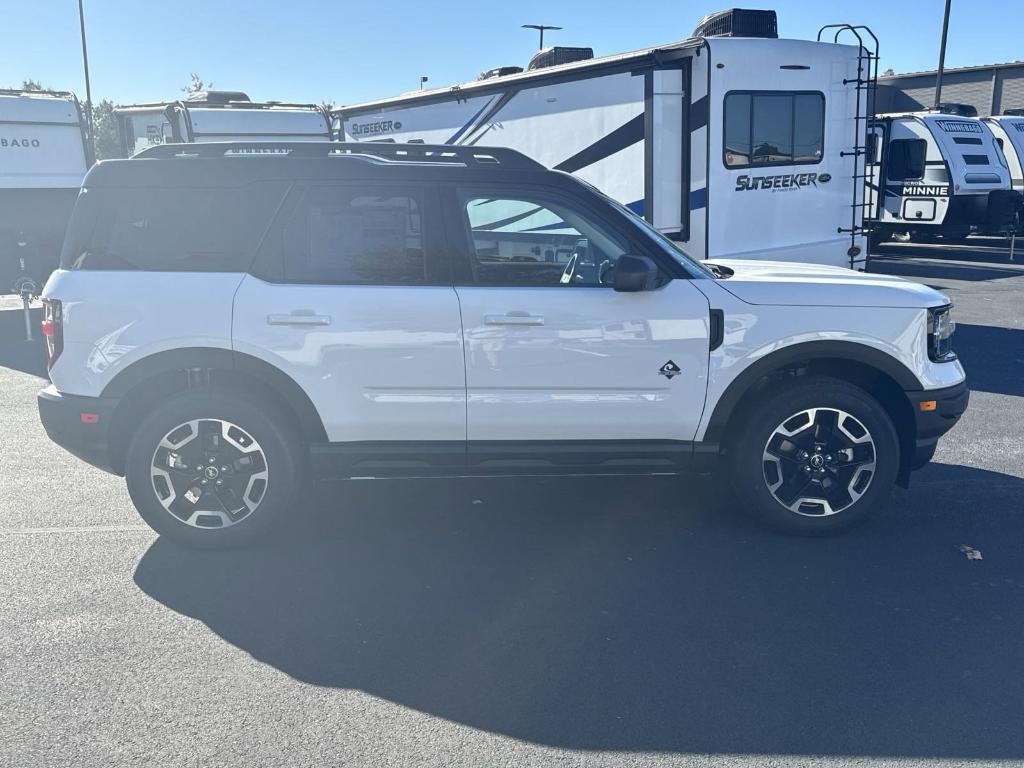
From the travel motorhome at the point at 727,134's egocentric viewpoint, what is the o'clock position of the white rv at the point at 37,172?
The white rv is roughly at 11 o'clock from the travel motorhome.

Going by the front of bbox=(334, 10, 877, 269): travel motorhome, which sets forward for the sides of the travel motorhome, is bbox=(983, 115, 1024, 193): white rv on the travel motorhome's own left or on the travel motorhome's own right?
on the travel motorhome's own right

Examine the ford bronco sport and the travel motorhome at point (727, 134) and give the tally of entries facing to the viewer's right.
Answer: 1

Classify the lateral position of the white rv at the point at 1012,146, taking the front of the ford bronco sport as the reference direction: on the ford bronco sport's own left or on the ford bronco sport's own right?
on the ford bronco sport's own left

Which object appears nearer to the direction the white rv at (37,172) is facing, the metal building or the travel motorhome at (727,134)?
the travel motorhome

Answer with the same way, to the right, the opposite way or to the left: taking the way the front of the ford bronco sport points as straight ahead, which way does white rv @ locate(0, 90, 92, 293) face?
to the right

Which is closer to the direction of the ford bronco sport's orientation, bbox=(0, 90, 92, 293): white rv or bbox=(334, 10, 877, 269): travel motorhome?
the travel motorhome

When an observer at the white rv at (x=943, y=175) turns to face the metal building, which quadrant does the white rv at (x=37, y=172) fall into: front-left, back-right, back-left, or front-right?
back-left

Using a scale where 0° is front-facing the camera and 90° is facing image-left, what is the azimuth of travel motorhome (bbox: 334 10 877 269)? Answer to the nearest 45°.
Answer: approximately 135°

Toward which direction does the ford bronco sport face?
to the viewer's right

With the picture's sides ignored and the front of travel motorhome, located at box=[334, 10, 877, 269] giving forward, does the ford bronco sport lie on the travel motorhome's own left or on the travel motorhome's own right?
on the travel motorhome's own left

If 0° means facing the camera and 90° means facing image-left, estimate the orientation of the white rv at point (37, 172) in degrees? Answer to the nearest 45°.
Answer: approximately 0°
